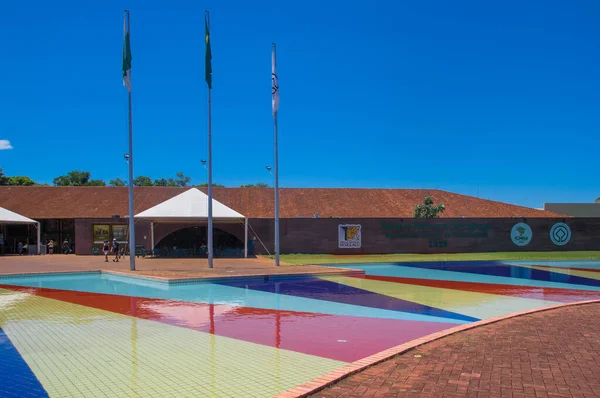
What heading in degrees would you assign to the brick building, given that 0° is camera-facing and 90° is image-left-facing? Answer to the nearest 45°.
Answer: approximately 0°

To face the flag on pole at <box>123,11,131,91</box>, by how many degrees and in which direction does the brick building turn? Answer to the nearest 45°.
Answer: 0° — it already faces it

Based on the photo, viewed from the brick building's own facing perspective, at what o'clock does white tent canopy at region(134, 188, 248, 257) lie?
The white tent canopy is roughly at 1 o'clock from the brick building.

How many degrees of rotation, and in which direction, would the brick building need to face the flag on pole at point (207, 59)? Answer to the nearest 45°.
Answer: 0° — it already faces it

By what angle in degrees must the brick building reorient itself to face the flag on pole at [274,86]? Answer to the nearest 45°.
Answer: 0° — it already faces it
